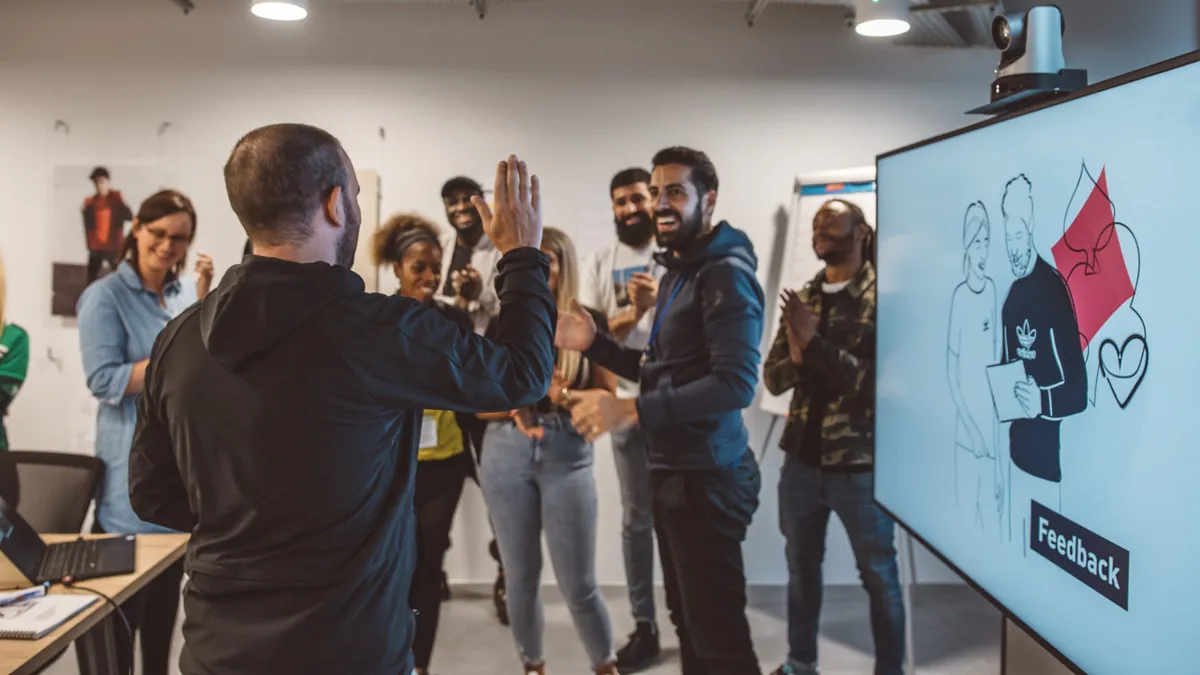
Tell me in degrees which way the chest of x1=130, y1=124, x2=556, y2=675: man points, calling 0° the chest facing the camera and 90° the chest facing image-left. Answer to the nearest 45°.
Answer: approximately 225°

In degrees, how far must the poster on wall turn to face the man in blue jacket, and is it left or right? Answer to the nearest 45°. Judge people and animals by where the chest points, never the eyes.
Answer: approximately 45° to its left

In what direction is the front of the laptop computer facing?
to the viewer's right

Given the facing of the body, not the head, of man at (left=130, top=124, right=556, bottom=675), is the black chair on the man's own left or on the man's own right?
on the man's own left

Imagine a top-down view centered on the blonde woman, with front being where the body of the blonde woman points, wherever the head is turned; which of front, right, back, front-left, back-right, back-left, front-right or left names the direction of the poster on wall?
back-right

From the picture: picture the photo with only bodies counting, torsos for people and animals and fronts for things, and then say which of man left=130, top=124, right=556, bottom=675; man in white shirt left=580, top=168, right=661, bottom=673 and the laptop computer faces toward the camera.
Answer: the man in white shirt

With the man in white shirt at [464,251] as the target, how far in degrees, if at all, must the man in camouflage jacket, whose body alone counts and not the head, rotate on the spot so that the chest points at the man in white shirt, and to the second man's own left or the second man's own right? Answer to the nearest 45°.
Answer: approximately 90° to the second man's own right

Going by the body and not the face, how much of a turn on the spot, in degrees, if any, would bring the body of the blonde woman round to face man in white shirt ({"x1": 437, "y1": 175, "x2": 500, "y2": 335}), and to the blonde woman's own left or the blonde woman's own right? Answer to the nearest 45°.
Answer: approximately 180°

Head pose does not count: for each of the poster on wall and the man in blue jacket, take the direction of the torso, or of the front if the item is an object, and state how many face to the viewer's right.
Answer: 0

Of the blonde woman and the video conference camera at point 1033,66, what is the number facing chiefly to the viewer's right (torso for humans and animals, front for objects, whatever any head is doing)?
0

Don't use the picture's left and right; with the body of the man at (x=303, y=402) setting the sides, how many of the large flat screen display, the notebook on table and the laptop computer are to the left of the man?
2

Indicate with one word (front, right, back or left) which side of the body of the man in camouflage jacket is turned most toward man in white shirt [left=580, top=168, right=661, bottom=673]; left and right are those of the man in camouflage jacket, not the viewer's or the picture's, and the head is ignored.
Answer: right

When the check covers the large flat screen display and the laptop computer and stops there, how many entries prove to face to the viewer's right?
1
